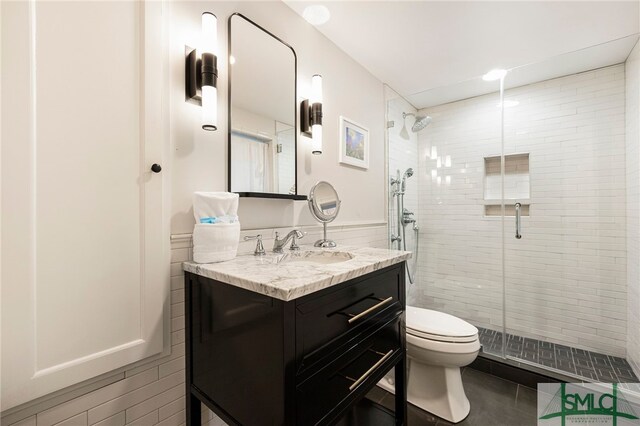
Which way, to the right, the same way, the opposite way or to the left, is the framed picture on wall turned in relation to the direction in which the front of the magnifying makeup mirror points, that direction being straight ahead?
the same way

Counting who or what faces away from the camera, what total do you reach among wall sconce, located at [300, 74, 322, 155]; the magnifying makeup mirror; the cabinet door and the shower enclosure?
0

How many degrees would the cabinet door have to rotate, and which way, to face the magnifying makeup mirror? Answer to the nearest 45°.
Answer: approximately 45° to its left

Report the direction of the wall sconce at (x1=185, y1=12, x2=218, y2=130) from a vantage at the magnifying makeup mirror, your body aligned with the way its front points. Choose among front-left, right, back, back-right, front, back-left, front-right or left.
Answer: right

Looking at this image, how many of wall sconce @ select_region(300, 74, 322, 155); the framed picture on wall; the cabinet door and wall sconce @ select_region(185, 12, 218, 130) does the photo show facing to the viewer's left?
0

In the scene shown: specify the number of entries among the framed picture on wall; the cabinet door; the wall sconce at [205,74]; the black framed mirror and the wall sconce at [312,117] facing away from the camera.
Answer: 0

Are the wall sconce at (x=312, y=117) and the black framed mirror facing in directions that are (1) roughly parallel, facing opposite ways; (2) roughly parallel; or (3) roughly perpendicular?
roughly parallel

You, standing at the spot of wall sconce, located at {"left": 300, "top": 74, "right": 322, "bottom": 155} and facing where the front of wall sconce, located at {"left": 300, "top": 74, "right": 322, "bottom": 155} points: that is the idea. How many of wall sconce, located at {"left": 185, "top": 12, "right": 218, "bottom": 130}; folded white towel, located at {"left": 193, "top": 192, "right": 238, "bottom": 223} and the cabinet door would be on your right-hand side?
3

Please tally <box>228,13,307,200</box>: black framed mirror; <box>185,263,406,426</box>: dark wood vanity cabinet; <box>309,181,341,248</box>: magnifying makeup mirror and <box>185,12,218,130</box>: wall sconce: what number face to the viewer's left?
0

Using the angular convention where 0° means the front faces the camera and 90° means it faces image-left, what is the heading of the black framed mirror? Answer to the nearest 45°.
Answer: approximately 315°

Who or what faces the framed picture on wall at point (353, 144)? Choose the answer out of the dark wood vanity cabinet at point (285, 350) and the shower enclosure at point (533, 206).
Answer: the shower enclosure

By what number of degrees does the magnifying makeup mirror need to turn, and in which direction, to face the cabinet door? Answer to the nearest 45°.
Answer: approximately 90° to its right

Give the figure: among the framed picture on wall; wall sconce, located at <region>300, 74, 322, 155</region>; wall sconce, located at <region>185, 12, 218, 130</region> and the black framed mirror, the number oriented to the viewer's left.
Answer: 0

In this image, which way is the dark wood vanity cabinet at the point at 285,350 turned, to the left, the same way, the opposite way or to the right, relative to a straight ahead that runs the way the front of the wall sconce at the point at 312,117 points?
the same way
